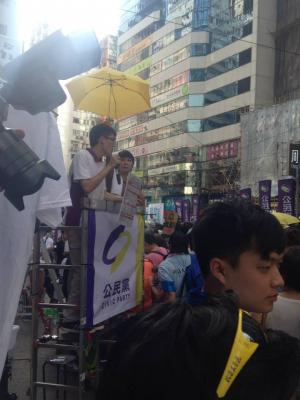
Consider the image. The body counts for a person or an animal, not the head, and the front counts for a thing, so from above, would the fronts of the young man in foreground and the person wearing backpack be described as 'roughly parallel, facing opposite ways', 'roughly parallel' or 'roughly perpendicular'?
roughly perpendicular

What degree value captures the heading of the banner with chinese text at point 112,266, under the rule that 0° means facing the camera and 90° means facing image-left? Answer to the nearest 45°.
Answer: approximately 315°

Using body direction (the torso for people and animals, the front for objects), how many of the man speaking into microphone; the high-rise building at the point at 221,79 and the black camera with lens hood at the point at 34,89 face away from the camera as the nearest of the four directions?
0

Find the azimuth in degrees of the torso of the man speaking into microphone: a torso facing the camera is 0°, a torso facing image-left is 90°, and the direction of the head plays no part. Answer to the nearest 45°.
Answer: approximately 270°

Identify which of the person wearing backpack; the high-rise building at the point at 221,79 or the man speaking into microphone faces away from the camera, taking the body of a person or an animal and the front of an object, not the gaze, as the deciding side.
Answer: the person wearing backpack

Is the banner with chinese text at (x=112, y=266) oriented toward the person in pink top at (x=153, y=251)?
no

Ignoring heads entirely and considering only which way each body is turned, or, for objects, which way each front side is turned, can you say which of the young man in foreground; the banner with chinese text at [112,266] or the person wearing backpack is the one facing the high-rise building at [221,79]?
the person wearing backpack

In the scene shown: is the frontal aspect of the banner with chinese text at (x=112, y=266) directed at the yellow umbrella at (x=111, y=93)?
no

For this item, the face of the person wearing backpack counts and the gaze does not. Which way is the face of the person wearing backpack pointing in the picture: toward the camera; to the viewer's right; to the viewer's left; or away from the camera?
away from the camera

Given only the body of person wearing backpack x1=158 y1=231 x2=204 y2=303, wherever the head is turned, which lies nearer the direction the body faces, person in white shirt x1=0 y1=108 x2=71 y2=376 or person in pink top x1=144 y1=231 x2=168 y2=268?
the person in pink top

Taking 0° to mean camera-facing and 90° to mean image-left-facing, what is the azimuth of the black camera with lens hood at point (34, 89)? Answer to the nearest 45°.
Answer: approximately 270°
